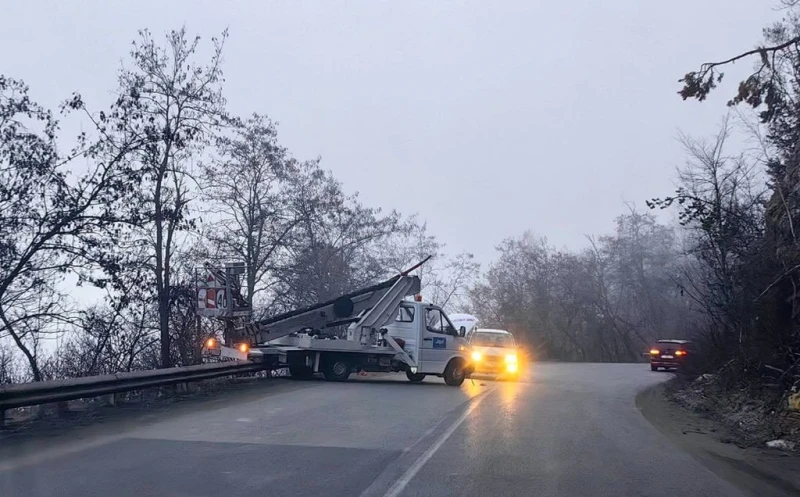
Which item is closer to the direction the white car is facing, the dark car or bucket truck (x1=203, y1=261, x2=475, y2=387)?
the bucket truck

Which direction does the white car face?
toward the camera

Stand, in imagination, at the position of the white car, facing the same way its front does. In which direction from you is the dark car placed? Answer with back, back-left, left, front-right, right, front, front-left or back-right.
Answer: back-left

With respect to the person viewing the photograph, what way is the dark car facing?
facing away from the viewer and to the right of the viewer

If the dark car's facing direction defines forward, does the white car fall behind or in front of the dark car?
behind

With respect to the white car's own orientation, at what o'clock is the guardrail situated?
The guardrail is roughly at 1 o'clock from the white car.

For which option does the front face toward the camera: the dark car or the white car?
the white car

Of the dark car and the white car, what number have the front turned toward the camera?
1
